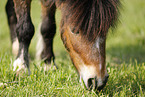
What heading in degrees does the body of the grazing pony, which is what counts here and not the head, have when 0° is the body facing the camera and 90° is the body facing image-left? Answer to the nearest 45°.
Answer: approximately 315°
